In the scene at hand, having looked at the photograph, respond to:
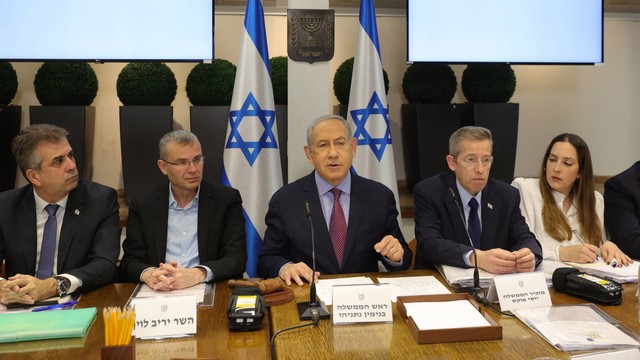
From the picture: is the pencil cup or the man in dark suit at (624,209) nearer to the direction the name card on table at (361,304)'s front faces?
the pencil cup

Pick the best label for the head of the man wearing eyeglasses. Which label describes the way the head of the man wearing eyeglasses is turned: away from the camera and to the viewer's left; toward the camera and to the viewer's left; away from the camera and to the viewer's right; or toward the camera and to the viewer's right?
toward the camera and to the viewer's right

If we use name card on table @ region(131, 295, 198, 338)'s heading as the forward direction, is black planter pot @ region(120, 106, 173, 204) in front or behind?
behind

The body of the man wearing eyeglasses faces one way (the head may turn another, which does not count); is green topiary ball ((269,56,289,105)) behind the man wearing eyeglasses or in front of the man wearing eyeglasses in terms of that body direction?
behind

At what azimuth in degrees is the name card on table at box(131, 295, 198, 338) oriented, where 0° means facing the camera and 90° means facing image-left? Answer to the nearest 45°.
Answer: approximately 0°

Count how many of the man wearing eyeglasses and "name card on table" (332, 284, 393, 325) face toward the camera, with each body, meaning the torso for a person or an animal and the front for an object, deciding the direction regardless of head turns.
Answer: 2

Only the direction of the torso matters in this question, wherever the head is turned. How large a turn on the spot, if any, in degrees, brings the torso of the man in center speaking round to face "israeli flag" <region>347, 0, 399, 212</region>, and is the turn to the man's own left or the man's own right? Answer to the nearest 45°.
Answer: approximately 180°
